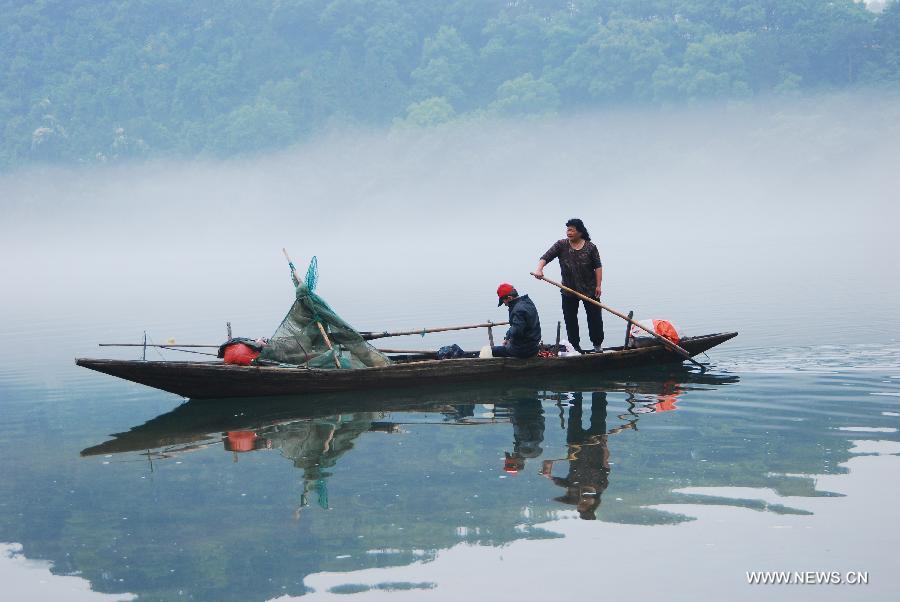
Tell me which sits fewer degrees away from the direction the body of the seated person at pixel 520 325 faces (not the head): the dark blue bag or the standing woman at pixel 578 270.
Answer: the dark blue bag

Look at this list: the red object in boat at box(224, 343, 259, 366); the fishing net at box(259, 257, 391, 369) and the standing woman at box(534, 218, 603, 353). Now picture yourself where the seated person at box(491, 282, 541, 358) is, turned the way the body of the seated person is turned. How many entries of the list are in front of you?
2

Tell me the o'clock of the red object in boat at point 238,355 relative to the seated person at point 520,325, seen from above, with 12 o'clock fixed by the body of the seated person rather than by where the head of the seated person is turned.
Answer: The red object in boat is roughly at 12 o'clock from the seated person.

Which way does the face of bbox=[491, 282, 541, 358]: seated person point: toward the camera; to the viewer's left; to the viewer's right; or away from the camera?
to the viewer's left

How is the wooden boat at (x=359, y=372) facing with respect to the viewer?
to the viewer's left

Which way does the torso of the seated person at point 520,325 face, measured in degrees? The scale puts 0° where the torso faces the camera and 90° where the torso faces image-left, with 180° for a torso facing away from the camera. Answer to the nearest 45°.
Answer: approximately 90°
